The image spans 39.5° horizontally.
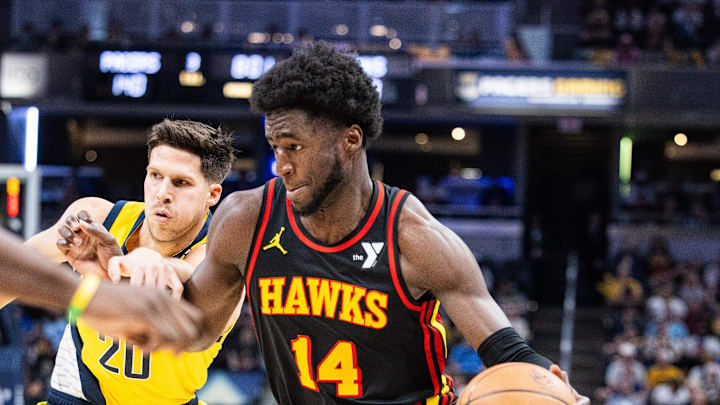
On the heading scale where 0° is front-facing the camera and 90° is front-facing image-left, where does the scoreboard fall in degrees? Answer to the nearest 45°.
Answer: approximately 0°

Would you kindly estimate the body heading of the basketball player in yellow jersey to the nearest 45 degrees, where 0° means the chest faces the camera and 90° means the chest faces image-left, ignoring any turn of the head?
approximately 0°

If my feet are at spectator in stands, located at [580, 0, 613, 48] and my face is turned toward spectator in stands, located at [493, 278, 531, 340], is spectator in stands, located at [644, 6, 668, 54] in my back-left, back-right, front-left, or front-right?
back-left

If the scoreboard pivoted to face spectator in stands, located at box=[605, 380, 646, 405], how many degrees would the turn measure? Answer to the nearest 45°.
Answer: approximately 45° to its left

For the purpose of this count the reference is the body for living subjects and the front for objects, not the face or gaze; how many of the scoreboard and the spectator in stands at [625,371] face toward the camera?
2

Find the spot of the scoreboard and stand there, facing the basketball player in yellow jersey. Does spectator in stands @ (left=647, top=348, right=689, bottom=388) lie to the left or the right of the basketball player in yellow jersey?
left

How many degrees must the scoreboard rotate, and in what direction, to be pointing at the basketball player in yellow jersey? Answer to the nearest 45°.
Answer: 0° — it already faces them

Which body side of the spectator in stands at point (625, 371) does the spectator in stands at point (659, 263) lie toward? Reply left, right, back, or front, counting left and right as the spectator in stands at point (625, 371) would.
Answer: back

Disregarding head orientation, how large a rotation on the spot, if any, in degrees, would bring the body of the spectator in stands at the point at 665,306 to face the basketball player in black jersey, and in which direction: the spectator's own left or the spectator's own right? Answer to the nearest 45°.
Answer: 0° — they already face them

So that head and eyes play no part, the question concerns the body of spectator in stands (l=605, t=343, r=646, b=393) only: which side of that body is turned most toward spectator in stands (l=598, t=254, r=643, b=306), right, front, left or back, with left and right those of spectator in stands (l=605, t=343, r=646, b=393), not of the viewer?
back

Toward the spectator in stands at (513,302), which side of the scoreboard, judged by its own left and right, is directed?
left

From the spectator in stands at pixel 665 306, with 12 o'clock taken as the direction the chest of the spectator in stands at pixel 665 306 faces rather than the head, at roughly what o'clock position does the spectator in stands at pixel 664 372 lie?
the spectator in stands at pixel 664 372 is roughly at 12 o'clock from the spectator in stands at pixel 665 306.

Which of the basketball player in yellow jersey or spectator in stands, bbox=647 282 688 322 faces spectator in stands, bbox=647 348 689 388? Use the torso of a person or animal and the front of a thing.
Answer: spectator in stands, bbox=647 282 688 322
